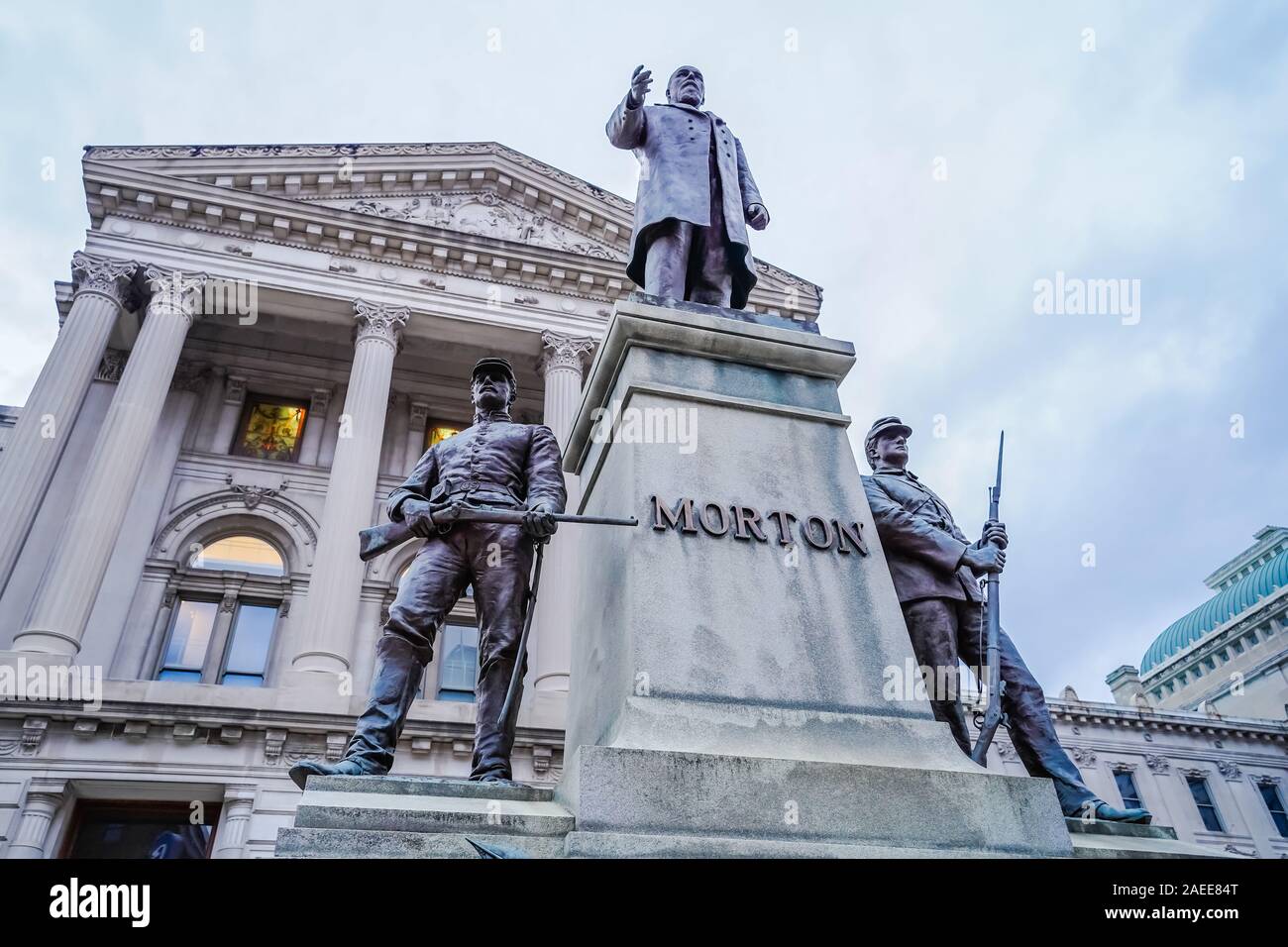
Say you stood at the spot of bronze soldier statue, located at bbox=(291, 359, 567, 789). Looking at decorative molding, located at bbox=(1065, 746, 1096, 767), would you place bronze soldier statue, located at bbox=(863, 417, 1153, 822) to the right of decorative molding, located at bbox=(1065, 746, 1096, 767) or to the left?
right

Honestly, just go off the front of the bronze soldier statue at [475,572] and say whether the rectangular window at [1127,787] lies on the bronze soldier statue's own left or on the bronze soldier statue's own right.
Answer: on the bronze soldier statue's own left

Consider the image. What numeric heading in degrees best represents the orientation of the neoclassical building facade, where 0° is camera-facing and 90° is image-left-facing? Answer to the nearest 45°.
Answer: approximately 315°

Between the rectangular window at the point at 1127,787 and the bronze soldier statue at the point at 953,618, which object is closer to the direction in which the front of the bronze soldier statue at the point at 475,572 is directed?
the bronze soldier statue

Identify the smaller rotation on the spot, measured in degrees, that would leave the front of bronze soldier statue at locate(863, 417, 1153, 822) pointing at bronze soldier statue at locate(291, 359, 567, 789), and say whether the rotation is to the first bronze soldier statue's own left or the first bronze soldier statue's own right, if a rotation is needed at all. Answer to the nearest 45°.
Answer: approximately 90° to the first bronze soldier statue's own right

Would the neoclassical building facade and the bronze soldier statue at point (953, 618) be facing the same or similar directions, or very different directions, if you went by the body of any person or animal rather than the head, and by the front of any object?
same or similar directions

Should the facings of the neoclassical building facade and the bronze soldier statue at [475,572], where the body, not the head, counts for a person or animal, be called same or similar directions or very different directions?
same or similar directions

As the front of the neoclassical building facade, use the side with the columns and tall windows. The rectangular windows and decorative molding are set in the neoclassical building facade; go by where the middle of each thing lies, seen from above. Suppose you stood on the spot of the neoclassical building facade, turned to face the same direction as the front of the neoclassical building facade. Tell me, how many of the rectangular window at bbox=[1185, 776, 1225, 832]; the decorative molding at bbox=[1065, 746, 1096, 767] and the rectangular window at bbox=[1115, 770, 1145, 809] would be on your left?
3

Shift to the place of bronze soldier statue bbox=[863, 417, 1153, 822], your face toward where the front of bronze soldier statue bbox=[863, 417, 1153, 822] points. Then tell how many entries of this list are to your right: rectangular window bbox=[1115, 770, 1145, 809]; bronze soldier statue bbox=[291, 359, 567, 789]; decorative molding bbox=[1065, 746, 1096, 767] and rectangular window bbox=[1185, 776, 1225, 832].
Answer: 1

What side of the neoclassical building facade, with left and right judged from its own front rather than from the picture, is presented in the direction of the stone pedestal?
front

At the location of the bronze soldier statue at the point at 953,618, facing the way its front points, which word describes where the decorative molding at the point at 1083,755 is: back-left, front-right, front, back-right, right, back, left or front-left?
back-left

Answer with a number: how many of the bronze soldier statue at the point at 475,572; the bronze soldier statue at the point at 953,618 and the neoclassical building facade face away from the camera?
0

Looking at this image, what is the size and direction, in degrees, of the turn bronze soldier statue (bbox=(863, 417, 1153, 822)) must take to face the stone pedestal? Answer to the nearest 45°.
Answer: approximately 90° to its right

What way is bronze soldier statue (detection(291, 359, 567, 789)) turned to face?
toward the camera

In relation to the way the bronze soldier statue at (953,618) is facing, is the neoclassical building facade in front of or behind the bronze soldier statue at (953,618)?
behind
